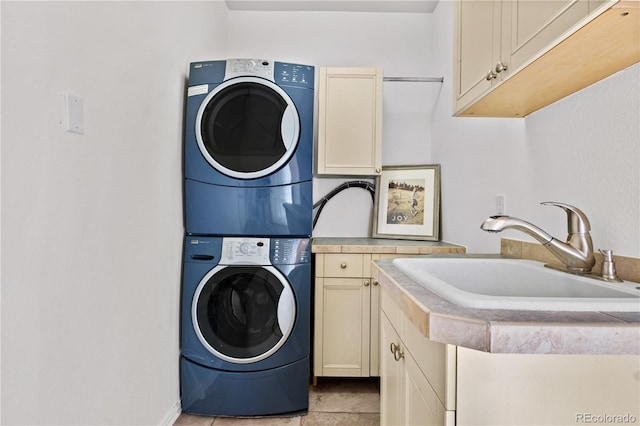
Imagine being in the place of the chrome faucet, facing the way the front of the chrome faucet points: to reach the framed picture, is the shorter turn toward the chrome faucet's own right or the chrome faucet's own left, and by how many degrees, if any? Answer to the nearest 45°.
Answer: approximately 45° to the chrome faucet's own right

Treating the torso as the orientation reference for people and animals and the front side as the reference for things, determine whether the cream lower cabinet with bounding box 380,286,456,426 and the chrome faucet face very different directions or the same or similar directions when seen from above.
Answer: same or similar directions

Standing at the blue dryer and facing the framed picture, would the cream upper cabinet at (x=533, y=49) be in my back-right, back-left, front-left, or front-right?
front-right

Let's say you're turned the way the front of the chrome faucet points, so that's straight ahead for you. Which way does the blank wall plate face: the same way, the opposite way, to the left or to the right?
the opposite way

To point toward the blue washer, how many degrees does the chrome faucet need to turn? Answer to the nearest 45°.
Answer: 0° — it already faces it

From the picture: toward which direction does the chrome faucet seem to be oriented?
to the viewer's left

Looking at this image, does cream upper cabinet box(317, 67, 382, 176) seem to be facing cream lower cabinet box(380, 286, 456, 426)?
yes

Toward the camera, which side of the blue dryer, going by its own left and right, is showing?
front

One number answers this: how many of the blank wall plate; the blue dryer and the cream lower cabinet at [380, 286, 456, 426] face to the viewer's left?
1

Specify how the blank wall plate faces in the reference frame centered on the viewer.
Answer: facing the viewer and to the right of the viewer

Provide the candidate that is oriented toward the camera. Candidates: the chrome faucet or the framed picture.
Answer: the framed picture

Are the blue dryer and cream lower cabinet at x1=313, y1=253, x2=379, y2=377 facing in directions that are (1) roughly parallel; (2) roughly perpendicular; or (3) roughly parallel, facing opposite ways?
roughly parallel

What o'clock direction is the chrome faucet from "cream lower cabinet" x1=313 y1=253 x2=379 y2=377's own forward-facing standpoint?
The chrome faucet is roughly at 11 o'clock from the cream lower cabinet.

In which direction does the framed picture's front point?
toward the camera

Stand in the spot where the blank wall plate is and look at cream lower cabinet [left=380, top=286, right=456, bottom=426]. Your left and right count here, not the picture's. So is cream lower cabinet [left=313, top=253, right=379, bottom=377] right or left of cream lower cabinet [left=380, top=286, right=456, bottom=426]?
left

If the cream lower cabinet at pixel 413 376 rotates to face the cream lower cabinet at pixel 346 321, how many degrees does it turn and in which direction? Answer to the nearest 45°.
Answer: approximately 90° to its right
